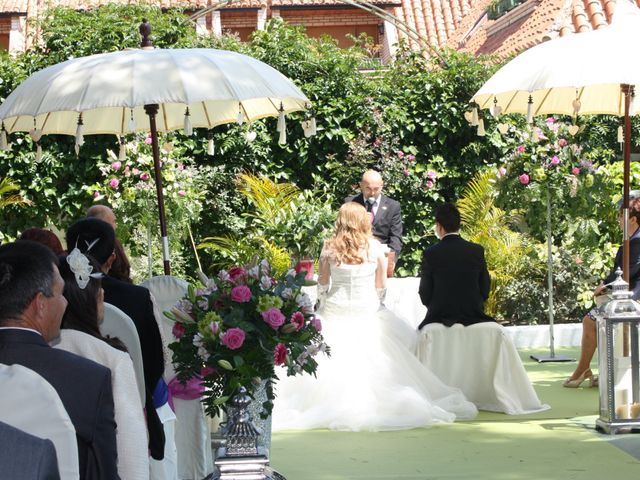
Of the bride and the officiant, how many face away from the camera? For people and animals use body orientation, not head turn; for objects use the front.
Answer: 1

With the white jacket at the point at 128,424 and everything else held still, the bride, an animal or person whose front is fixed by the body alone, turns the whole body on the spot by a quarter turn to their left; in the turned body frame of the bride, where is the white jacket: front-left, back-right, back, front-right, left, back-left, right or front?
left

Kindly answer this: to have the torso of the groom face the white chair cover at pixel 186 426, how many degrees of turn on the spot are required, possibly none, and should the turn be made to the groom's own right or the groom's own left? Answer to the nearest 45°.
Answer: approximately 135° to the groom's own left

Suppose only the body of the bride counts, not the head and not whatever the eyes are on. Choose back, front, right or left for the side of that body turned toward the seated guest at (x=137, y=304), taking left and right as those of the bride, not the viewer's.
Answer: back

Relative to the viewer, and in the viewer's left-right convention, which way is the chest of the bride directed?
facing away from the viewer

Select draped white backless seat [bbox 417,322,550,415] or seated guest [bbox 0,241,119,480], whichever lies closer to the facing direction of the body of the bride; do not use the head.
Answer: the draped white backless seat

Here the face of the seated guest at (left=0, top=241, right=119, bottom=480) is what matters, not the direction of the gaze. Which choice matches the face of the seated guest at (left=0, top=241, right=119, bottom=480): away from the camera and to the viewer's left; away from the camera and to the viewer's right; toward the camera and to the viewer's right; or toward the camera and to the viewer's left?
away from the camera and to the viewer's right

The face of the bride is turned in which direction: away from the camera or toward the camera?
away from the camera

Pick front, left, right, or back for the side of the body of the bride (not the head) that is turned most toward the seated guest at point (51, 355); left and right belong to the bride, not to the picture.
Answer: back

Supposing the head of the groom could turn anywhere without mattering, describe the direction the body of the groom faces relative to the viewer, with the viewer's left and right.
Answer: facing away from the viewer

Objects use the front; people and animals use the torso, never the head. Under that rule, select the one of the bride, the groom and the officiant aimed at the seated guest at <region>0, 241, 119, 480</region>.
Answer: the officiant

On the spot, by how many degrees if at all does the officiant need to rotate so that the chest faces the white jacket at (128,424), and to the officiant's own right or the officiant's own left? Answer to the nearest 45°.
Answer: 0° — they already face it

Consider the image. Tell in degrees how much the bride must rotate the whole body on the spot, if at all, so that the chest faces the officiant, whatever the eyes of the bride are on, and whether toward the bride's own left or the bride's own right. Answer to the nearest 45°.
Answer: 0° — they already face them

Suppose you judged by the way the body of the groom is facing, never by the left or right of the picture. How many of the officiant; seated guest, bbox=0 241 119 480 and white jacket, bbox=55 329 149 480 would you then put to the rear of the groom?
2

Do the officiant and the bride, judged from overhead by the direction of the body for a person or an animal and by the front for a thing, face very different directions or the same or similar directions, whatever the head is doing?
very different directions
